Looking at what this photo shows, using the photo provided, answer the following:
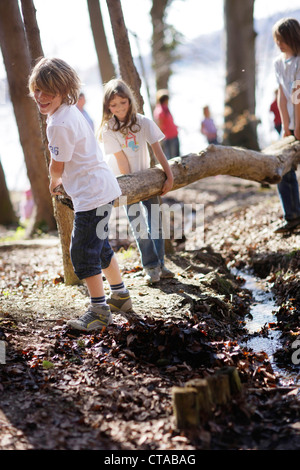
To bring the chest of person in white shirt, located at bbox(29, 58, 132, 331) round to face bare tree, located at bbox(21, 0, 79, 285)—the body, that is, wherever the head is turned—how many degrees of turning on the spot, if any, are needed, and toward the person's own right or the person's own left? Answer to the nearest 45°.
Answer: approximately 90° to the person's own right

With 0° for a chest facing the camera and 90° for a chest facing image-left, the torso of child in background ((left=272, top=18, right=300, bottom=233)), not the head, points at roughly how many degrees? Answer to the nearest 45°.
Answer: approximately 45°

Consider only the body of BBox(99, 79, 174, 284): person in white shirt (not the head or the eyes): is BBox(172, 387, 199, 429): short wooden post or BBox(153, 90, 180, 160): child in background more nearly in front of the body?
the short wooden post

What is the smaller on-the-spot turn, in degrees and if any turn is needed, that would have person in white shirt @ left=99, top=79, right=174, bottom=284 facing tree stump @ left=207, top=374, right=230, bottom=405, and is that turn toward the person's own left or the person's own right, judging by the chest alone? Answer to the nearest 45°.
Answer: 0° — they already face it

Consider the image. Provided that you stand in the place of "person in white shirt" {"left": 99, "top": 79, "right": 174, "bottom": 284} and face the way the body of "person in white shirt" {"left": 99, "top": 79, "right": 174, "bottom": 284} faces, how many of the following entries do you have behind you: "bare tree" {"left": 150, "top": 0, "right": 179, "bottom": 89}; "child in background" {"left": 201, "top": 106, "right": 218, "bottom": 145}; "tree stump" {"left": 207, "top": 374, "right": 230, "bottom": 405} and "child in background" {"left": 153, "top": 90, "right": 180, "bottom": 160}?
3

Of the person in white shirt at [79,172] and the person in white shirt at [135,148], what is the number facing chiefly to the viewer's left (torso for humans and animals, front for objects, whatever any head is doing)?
1

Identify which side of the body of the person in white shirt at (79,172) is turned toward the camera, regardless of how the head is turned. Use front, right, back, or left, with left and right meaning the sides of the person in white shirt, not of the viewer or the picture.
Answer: left

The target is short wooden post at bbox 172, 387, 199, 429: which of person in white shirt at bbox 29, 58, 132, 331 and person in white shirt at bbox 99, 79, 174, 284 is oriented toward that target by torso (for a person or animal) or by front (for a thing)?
person in white shirt at bbox 99, 79, 174, 284

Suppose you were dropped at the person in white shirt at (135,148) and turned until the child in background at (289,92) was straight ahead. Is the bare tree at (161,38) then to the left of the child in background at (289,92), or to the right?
left
